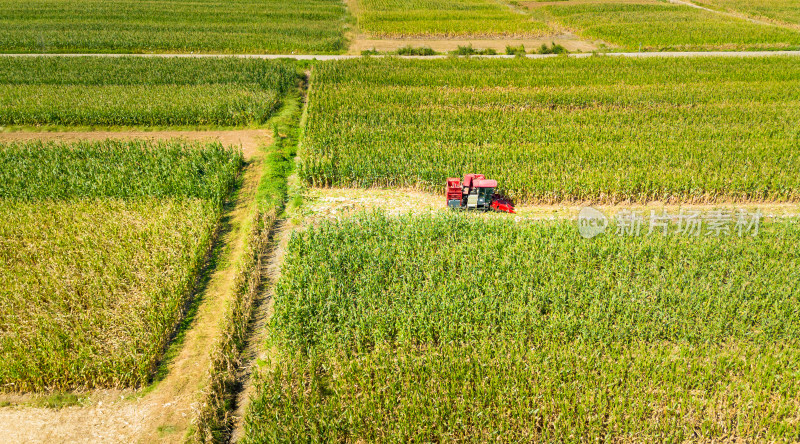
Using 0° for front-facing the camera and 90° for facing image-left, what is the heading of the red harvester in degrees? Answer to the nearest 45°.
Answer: approximately 270°
